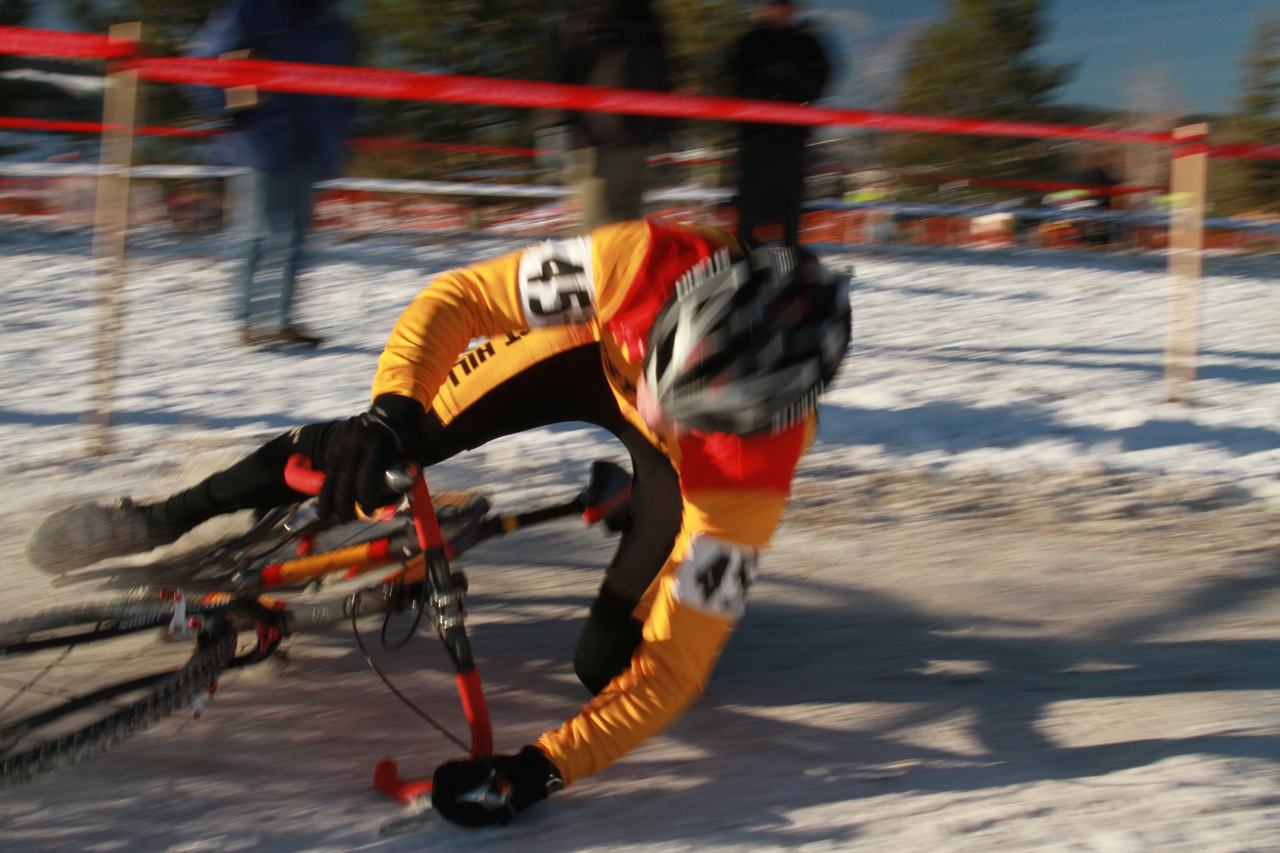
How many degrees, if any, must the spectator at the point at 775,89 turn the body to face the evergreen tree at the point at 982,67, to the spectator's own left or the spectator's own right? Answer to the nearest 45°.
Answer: approximately 180°

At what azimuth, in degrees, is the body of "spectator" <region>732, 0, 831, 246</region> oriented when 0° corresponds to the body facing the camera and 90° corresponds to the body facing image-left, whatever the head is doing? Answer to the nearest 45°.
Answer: approximately 0°

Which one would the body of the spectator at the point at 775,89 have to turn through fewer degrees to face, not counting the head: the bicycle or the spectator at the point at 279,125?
the bicycle

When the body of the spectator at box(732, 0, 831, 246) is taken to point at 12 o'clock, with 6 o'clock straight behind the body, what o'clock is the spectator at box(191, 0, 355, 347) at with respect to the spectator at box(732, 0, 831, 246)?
the spectator at box(191, 0, 355, 347) is roughly at 2 o'clock from the spectator at box(732, 0, 831, 246).

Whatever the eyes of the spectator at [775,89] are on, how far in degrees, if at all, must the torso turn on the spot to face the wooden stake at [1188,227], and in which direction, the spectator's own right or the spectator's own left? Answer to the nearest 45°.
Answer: approximately 90° to the spectator's own left

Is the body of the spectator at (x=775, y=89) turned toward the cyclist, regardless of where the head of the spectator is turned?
yes
